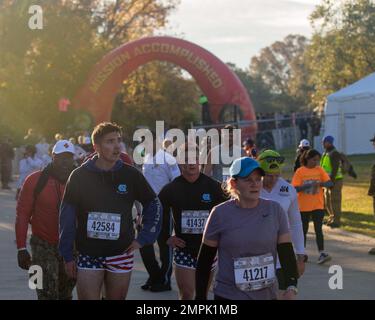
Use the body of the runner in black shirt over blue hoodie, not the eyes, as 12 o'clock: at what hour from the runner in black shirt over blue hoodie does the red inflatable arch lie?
The red inflatable arch is roughly at 6 o'clock from the runner in black shirt over blue hoodie.

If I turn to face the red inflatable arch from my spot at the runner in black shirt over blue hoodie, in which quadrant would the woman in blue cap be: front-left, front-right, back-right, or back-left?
back-right

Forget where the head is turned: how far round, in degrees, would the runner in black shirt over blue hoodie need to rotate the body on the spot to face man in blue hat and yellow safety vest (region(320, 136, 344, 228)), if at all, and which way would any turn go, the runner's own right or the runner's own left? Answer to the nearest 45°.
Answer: approximately 135° to the runner's own left

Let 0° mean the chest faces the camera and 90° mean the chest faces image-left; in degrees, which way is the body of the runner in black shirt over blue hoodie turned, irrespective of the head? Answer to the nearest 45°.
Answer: approximately 0°

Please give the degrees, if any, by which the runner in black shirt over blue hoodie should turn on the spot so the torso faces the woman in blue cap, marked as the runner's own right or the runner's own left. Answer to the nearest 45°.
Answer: approximately 45° to the runner's own left

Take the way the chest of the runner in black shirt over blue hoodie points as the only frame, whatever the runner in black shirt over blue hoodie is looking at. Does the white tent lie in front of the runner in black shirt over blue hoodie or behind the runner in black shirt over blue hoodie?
behind
